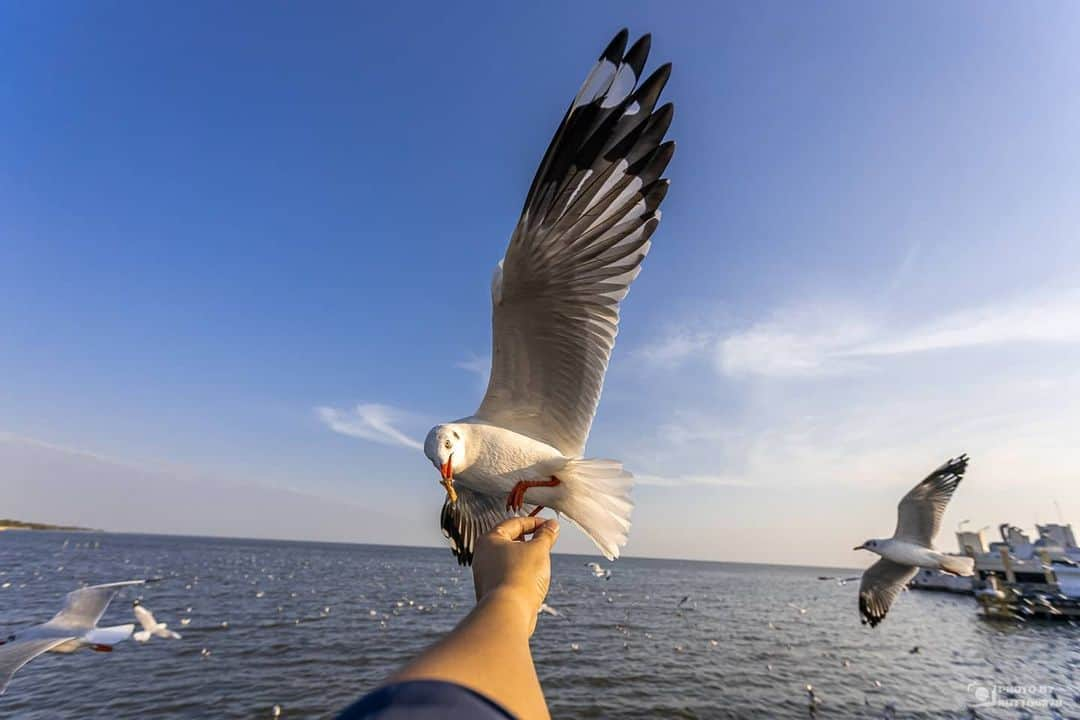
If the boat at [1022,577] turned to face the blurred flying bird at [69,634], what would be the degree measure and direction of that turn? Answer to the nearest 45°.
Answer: approximately 90° to its left

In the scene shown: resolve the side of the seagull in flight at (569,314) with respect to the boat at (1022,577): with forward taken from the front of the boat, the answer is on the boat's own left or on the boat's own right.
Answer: on the boat's own left

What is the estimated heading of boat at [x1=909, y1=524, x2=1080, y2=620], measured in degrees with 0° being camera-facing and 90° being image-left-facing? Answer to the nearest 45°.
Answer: approximately 90°
